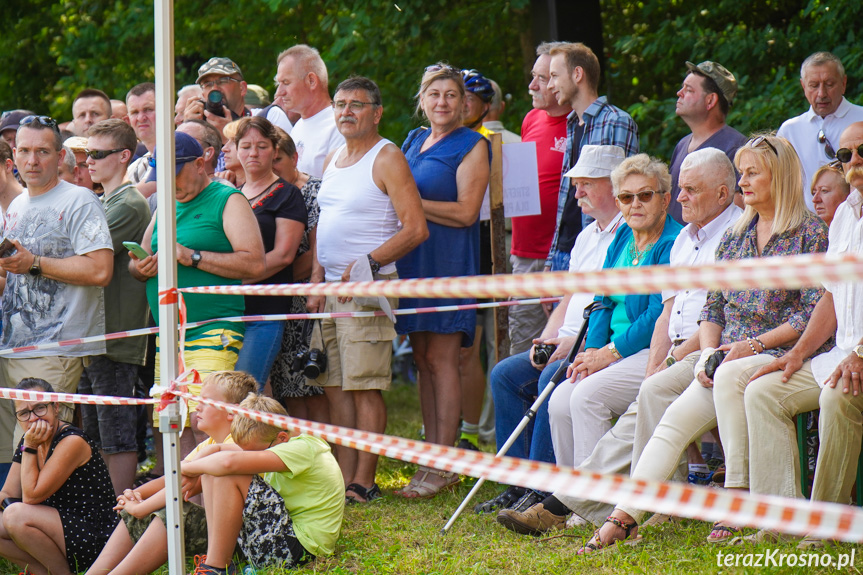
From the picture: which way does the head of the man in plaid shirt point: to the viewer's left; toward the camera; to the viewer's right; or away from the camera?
to the viewer's left

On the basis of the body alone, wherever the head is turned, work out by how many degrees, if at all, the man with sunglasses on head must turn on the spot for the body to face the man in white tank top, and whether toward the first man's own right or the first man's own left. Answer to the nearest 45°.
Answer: approximately 135° to the first man's own left

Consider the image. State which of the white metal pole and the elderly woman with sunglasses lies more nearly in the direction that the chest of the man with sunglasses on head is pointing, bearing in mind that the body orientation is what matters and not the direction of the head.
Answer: the white metal pole

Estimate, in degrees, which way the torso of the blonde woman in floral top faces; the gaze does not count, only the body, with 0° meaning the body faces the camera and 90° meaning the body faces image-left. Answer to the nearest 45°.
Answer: approximately 45°

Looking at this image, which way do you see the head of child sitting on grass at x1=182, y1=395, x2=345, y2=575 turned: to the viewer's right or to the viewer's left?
to the viewer's left

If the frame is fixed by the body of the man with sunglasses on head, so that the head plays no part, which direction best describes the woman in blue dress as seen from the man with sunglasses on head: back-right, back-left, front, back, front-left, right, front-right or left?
back-left

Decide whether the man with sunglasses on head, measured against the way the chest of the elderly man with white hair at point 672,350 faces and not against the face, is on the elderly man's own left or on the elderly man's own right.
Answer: on the elderly man's own right

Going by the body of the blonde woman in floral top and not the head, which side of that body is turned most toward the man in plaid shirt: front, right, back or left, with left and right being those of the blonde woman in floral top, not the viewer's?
right
